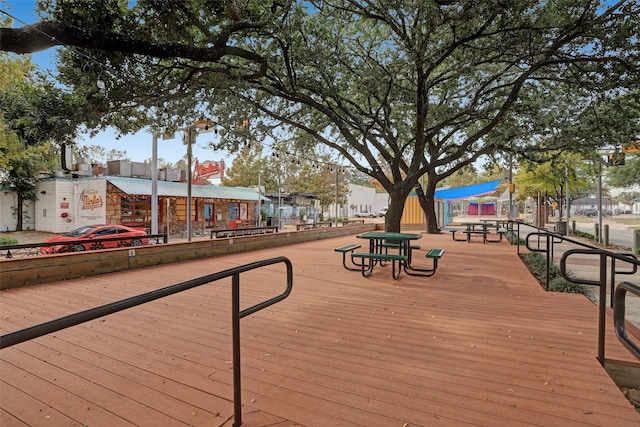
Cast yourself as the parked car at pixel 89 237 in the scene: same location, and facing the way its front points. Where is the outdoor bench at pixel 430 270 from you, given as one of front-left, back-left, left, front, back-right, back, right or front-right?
left

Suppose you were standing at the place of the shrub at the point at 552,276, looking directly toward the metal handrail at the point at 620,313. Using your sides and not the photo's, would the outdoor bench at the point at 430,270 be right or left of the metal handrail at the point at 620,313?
right

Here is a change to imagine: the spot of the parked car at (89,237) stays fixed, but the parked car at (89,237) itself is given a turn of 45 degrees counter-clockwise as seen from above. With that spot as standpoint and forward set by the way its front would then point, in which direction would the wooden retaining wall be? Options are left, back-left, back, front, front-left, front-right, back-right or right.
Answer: front

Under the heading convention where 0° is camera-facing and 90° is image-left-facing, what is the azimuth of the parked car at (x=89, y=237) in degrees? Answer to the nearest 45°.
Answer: approximately 45°

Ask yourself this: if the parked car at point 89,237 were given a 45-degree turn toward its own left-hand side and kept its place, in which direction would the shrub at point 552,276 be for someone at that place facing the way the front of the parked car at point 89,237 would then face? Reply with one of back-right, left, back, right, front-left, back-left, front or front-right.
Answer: front-left

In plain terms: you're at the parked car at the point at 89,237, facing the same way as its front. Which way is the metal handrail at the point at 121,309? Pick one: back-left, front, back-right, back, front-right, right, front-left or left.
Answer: front-left
